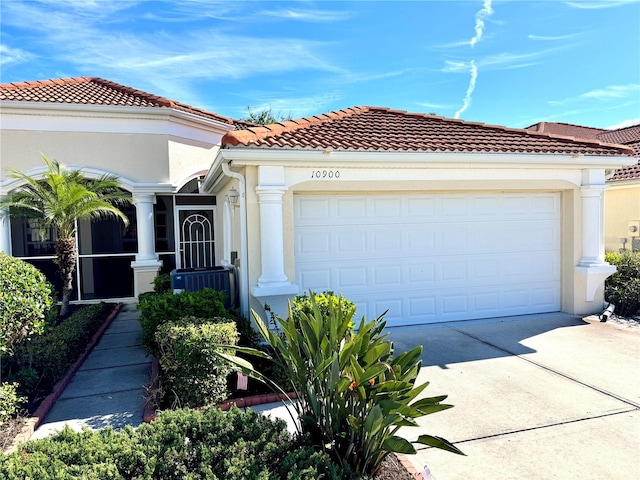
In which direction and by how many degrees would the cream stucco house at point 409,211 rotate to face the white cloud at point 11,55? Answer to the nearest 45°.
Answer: approximately 90° to its right

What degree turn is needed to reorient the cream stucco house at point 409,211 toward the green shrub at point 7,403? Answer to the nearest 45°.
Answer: approximately 45° to its right

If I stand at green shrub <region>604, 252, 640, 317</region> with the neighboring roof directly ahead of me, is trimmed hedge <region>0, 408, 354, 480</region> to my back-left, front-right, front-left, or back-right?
back-left

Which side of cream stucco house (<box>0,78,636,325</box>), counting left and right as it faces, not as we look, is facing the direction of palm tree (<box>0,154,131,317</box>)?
right

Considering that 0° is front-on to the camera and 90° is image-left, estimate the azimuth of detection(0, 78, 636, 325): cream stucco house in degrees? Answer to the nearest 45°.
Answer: approximately 0°

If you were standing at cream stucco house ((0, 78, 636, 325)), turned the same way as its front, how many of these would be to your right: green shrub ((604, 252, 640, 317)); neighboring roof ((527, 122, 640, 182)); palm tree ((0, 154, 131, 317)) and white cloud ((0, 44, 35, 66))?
2

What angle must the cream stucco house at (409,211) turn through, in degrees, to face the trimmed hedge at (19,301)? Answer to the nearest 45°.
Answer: approximately 45° to its right

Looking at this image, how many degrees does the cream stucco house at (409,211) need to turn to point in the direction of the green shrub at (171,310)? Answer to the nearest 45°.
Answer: approximately 45° to its right

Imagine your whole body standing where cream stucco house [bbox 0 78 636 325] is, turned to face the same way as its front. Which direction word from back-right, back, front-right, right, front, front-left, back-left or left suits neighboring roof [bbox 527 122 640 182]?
back-left

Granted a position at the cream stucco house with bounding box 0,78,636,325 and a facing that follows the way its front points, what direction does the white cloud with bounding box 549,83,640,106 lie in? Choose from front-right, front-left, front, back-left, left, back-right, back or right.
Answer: back-left
